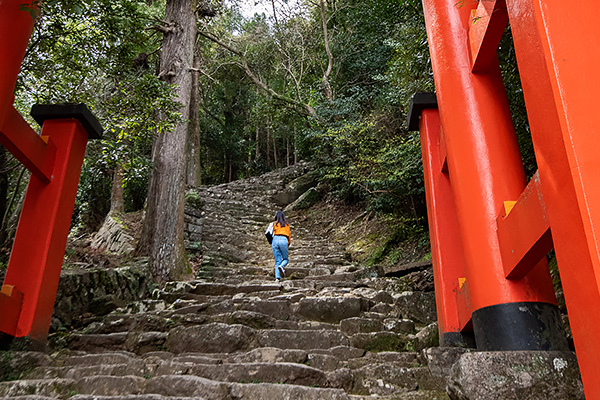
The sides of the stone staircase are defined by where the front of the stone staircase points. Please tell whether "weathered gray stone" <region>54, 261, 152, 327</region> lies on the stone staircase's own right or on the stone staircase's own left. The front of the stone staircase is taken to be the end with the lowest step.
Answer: on the stone staircase's own right

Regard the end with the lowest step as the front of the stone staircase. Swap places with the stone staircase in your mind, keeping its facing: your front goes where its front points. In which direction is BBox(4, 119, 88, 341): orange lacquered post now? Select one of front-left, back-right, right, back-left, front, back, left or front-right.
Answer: right

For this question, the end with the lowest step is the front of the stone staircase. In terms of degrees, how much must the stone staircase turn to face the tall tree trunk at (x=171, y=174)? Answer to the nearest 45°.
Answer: approximately 135° to its right

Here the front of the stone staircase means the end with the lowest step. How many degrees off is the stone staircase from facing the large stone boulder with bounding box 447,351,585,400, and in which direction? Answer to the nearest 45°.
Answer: approximately 45° to its left

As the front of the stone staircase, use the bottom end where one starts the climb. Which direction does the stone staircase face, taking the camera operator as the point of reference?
facing the viewer

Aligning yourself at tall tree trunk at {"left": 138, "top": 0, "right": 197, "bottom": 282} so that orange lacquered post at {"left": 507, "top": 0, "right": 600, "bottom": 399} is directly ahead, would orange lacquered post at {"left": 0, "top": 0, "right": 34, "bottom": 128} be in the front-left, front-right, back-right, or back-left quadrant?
front-right
